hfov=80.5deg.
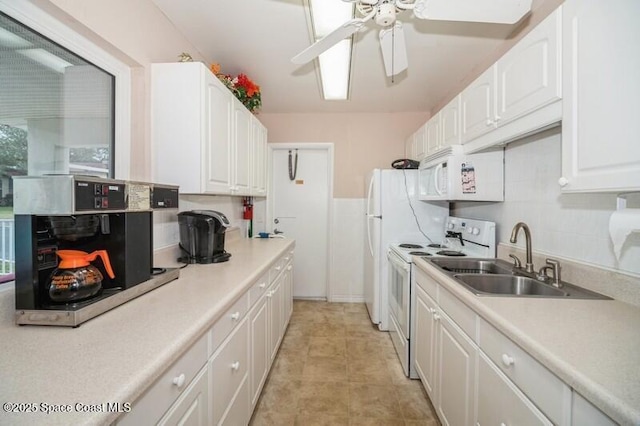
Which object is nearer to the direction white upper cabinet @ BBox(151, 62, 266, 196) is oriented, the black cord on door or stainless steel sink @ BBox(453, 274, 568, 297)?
the stainless steel sink

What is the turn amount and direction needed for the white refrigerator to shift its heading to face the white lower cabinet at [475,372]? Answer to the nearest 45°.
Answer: approximately 90° to its left

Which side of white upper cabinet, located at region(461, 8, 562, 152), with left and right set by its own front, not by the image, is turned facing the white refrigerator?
right

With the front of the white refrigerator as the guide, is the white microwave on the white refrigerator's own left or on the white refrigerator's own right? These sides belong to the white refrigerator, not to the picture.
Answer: on the white refrigerator's own left

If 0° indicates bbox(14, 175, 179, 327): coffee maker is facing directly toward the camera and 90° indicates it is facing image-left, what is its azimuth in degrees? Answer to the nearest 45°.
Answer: approximately 315°

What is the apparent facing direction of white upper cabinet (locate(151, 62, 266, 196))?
to the viewer's right

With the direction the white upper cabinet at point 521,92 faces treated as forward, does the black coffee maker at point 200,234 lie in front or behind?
in front

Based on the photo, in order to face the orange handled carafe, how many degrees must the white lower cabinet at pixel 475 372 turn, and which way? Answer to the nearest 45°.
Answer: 0° — it already faces it

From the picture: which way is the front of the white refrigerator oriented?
to the viewer's left

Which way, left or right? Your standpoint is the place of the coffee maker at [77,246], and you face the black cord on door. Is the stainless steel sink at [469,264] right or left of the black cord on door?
right
